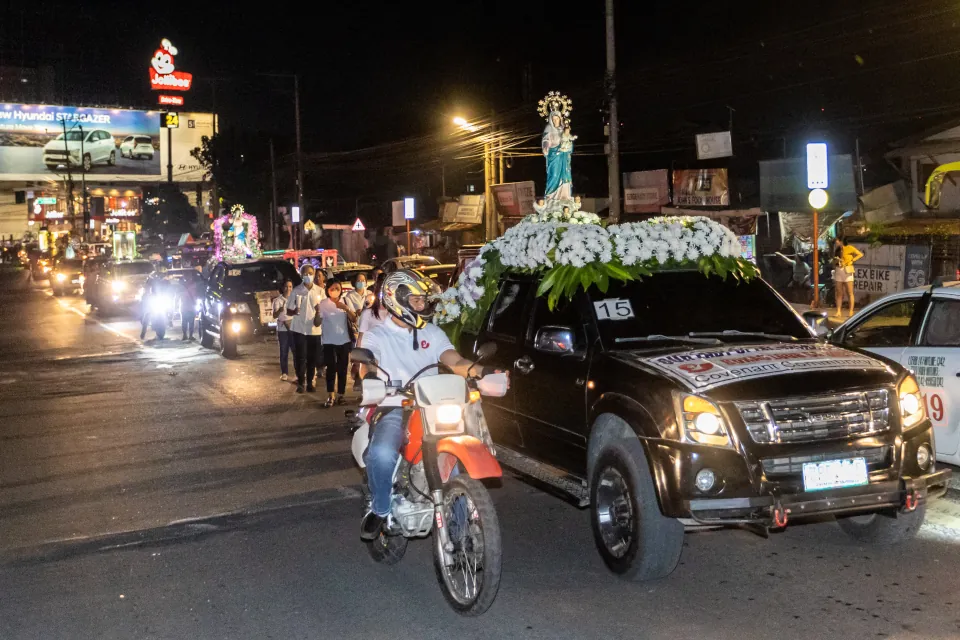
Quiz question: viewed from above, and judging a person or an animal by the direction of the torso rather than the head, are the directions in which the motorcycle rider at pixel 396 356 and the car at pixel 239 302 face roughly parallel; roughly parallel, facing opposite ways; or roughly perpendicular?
roughly parallel

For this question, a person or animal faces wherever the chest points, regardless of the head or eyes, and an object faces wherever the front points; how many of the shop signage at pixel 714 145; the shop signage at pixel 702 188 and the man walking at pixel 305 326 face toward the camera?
3

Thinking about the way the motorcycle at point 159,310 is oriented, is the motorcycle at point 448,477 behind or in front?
in front

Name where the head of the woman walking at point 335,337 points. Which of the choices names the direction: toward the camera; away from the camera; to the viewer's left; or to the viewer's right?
toward the camera

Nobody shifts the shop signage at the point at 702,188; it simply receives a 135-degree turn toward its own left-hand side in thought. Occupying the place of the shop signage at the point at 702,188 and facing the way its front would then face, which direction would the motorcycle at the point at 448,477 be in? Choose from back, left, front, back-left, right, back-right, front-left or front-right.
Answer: back-right

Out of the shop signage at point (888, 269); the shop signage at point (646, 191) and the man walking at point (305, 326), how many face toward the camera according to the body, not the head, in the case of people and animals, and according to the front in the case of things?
3

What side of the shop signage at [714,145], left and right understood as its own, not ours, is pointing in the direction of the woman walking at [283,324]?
front

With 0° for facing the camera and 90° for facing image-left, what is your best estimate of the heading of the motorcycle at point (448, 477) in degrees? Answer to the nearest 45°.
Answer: approximately 315°

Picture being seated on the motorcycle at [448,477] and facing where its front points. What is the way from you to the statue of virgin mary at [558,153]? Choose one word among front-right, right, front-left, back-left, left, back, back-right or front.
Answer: back-left

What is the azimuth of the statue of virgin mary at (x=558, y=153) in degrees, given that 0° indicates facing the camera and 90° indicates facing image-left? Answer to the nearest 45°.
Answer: approximately 315°

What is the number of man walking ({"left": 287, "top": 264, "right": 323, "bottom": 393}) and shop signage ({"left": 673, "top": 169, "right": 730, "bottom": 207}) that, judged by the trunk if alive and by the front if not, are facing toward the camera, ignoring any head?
2

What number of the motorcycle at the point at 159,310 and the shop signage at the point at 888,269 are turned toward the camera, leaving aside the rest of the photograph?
2

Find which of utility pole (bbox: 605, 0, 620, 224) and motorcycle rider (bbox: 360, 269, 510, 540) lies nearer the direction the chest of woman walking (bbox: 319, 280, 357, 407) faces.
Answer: the motorcycle rider

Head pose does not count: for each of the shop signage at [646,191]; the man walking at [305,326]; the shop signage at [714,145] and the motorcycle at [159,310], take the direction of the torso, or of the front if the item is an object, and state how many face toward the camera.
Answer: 4

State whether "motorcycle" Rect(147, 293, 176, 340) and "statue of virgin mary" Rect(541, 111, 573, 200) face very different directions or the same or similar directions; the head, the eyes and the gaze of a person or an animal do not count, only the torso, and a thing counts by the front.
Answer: same or similar directions

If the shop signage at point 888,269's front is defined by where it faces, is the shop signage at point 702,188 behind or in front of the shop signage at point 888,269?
behind

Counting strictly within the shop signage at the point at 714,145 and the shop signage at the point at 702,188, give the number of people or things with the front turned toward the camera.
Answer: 2

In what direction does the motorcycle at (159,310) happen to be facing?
toward the camera

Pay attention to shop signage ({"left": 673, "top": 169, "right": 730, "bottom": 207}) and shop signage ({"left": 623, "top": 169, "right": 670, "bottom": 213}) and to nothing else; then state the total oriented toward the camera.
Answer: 2
